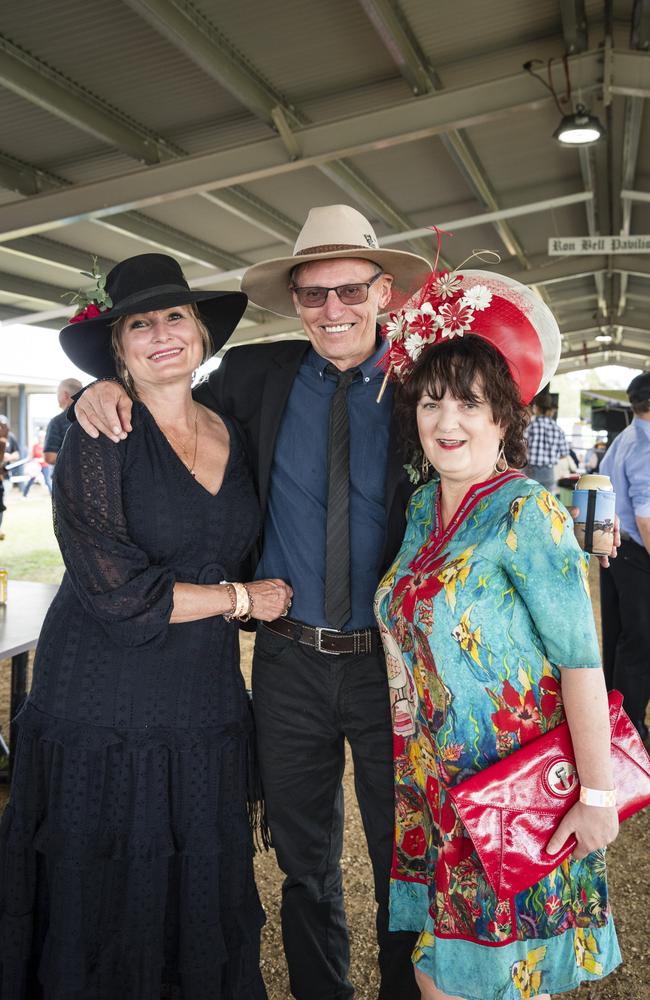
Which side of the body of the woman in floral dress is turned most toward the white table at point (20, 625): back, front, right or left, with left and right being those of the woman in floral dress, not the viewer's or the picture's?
right

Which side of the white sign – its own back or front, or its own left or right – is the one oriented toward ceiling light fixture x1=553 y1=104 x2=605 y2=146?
front

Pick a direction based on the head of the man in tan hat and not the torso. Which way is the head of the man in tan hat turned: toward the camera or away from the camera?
toward the camera

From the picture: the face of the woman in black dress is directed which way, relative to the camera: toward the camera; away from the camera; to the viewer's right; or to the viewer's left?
toward the camera

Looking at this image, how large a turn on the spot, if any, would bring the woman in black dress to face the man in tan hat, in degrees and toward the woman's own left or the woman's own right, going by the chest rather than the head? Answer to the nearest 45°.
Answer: approximately 45° to the woman's own left

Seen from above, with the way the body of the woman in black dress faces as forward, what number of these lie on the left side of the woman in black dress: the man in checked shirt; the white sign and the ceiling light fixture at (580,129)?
3

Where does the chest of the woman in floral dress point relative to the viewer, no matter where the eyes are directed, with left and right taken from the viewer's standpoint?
facing the viewer and to the left of the viewer

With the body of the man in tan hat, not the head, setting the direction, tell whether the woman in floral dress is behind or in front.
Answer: in front

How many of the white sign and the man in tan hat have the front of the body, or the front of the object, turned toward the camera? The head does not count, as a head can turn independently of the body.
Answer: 2

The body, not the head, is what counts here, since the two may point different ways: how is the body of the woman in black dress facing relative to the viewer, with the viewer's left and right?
facing the viewer and to the right of the viewer

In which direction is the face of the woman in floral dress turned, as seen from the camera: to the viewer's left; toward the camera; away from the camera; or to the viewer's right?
toward the camera

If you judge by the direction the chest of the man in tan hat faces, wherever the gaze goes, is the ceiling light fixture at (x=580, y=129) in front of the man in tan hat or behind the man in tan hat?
behind

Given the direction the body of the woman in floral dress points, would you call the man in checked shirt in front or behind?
behind

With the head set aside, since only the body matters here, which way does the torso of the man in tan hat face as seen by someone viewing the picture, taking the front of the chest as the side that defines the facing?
toward the camera

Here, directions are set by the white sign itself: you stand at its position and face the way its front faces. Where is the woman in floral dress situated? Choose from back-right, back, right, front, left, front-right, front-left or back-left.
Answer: front
